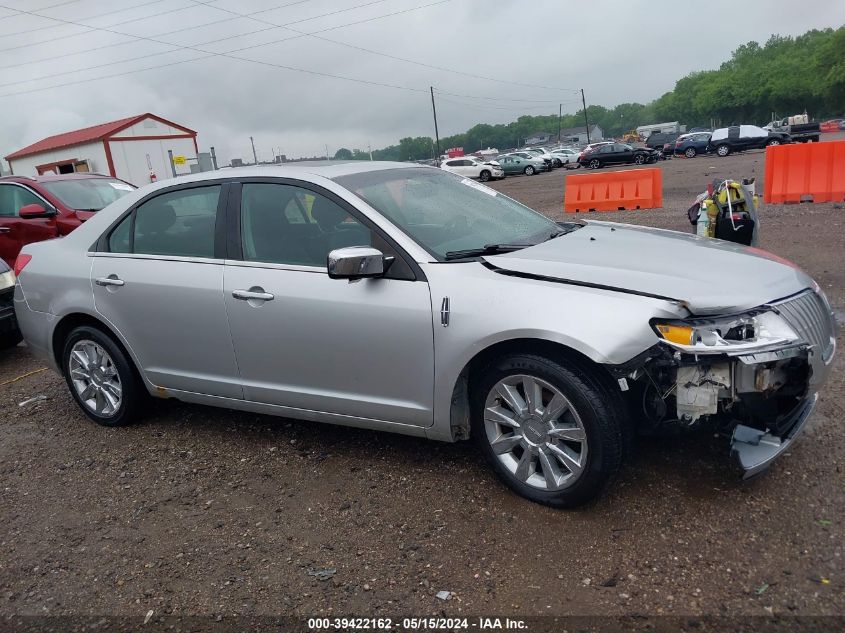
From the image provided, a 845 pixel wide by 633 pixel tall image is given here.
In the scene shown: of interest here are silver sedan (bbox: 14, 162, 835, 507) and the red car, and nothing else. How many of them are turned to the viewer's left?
0

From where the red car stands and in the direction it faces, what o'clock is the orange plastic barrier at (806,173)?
The orange plastic barrier is roughly at 11 o'clock from the red car.

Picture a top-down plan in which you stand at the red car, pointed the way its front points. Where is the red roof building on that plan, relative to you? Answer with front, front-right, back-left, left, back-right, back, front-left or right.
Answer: back-left

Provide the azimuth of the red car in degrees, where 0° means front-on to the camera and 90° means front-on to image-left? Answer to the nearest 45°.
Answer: approximately 315°

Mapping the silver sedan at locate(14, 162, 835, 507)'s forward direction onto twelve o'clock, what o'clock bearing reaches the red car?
The red car is roughly at 6 o'clock from the silver sedan.

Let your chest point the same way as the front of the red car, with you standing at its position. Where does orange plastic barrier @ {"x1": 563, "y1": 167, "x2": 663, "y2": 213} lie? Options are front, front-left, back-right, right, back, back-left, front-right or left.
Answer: front-left

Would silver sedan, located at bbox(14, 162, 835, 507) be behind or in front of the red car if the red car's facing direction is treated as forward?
in front

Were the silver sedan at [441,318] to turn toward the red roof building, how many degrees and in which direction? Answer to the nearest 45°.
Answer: approximately 180°

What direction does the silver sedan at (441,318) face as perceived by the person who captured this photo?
facing the viewer and to the right of the viewer

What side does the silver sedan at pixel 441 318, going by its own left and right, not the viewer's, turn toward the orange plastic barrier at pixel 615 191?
left

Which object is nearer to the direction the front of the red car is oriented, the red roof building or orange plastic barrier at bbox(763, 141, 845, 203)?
the orange plastic barrier
